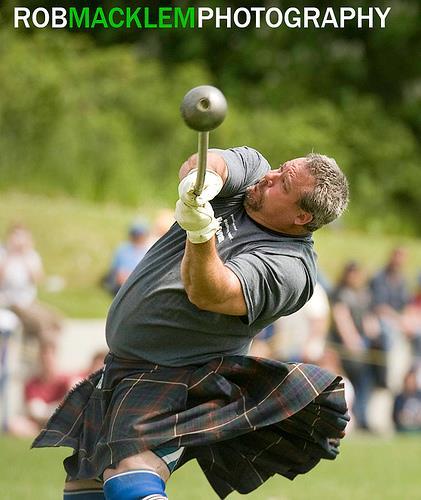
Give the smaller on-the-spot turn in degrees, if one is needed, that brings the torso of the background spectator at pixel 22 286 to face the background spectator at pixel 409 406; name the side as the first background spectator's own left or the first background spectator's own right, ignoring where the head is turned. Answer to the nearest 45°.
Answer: approximately 45° to the first background spectator's own left

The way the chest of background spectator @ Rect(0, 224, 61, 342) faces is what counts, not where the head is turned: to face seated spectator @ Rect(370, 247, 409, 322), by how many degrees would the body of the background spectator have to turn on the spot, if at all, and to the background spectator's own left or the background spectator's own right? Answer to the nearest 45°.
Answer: approximately 45° to the background spectator's own left

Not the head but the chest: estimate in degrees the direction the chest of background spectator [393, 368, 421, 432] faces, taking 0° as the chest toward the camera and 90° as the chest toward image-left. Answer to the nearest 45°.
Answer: approximately 0°
